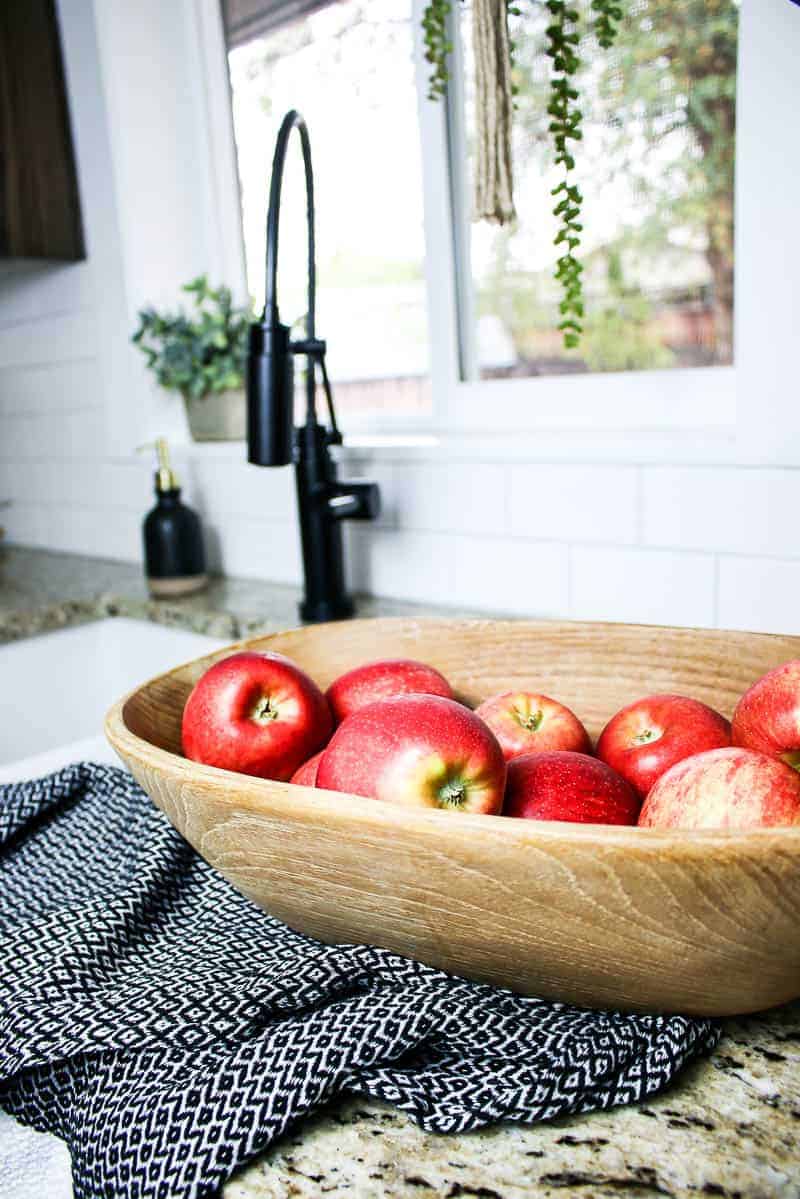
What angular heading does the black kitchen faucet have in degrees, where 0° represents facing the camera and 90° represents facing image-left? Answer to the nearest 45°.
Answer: approximately 45°

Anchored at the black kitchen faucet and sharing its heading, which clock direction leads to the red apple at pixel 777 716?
The red apple is roughly at 10 o'clock from the black kitchen faucet.
